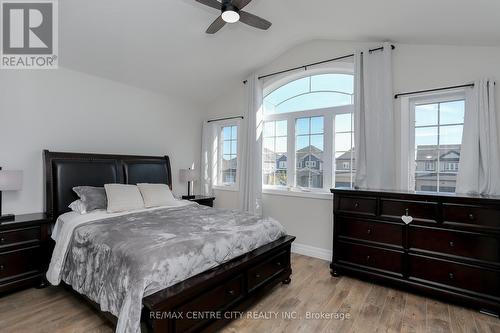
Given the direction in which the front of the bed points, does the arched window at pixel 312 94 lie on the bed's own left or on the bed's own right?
on the bed's own left

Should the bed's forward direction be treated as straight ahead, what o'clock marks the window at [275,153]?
The window is roughly at 9 o'clock from the bed.

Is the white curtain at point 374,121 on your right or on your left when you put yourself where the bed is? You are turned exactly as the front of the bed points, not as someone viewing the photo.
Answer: on your left

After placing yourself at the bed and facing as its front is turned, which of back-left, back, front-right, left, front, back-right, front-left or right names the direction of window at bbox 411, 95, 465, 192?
front-left

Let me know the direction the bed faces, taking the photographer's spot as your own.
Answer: facing the viewer and to the right of the viewer

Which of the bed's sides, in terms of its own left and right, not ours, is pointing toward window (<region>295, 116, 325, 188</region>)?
left

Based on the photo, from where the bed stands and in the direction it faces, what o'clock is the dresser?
The dresser is roughly at 11 o'clock from the bed.

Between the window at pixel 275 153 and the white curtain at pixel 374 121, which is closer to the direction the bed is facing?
the white curtain
